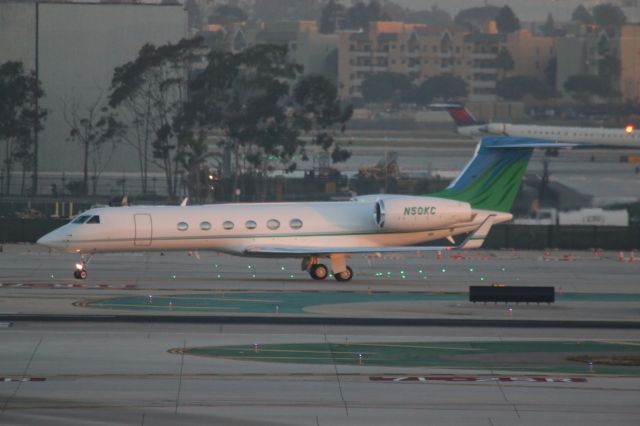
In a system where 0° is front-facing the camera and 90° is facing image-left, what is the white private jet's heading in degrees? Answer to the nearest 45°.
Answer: approximately 90°
